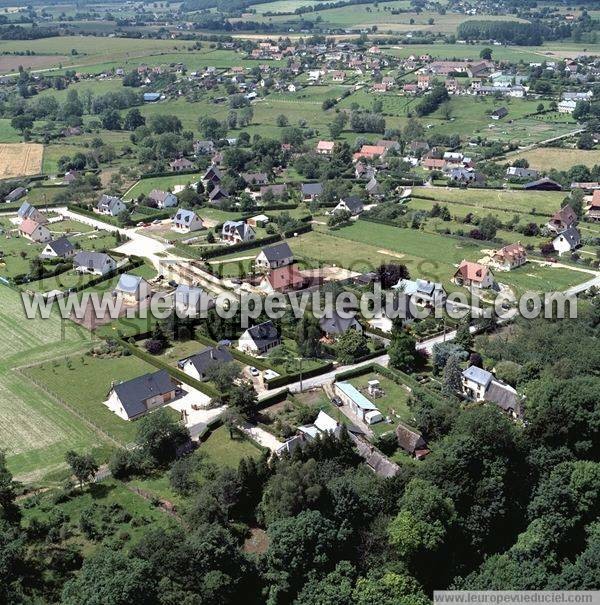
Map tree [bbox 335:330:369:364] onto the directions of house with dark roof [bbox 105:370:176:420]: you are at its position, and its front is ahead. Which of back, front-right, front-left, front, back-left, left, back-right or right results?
front-left

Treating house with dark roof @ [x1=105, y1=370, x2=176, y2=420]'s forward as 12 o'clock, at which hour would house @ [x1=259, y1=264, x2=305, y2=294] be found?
The house is roughly at 9 o'clock from the house with dark roof.

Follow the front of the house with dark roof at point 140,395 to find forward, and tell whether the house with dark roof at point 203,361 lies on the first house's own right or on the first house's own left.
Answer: on the first house's own left

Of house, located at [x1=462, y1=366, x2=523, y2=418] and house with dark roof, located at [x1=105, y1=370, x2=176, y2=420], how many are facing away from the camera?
0

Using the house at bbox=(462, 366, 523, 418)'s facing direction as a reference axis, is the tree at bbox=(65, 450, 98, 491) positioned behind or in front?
in front

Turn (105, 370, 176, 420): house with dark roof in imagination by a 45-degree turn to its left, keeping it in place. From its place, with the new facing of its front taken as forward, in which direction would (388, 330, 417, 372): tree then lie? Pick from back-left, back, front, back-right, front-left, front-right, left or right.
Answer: front

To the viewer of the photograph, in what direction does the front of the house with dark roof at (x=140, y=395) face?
facing the viewer and to the right of the viewer

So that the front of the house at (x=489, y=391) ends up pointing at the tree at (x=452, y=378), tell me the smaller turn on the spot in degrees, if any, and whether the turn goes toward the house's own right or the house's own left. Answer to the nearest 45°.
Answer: approximately 45° to the house's own right

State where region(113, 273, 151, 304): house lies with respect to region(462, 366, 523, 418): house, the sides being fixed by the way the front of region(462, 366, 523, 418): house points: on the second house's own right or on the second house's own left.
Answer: on the second house's own right

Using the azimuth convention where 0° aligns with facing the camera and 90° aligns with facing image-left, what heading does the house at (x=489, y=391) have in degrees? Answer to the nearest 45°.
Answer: approximately 45°

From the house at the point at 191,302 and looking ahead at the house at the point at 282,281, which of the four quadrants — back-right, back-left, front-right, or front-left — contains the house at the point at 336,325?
front-right

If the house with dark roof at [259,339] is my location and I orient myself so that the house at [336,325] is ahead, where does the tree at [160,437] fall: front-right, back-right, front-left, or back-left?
back-right

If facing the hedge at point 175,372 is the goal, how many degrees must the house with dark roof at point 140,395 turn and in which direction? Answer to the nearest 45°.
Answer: approximately 90° to its left

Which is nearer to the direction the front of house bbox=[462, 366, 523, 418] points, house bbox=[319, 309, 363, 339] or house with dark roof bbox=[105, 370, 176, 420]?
the house with dark roof

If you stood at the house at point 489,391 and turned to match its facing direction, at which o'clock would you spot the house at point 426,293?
the house at point 426,293 is roughly at 4 o'clock from the house at point 489,391.

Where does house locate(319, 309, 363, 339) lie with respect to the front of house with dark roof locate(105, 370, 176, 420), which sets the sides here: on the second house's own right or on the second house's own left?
on the second house's own left

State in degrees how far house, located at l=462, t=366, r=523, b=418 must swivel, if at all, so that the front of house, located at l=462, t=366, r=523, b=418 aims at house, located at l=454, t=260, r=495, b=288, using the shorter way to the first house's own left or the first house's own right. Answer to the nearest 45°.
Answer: approximately 135° to the first house's own right
